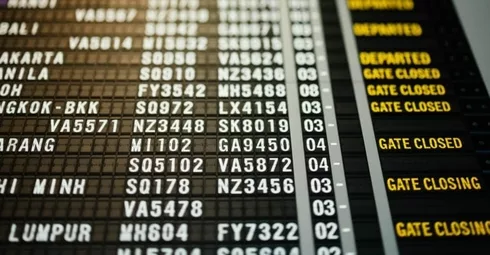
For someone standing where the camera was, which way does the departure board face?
facing the viewer
